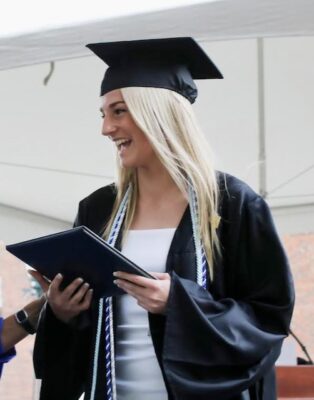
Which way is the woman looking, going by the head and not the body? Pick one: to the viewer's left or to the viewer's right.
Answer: to the viewer's left

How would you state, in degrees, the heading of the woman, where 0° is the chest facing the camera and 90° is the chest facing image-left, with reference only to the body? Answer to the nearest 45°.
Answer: approximately 45°

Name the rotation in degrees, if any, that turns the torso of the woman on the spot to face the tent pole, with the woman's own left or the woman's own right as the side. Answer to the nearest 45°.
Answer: approximately 135° to the woman's own right
